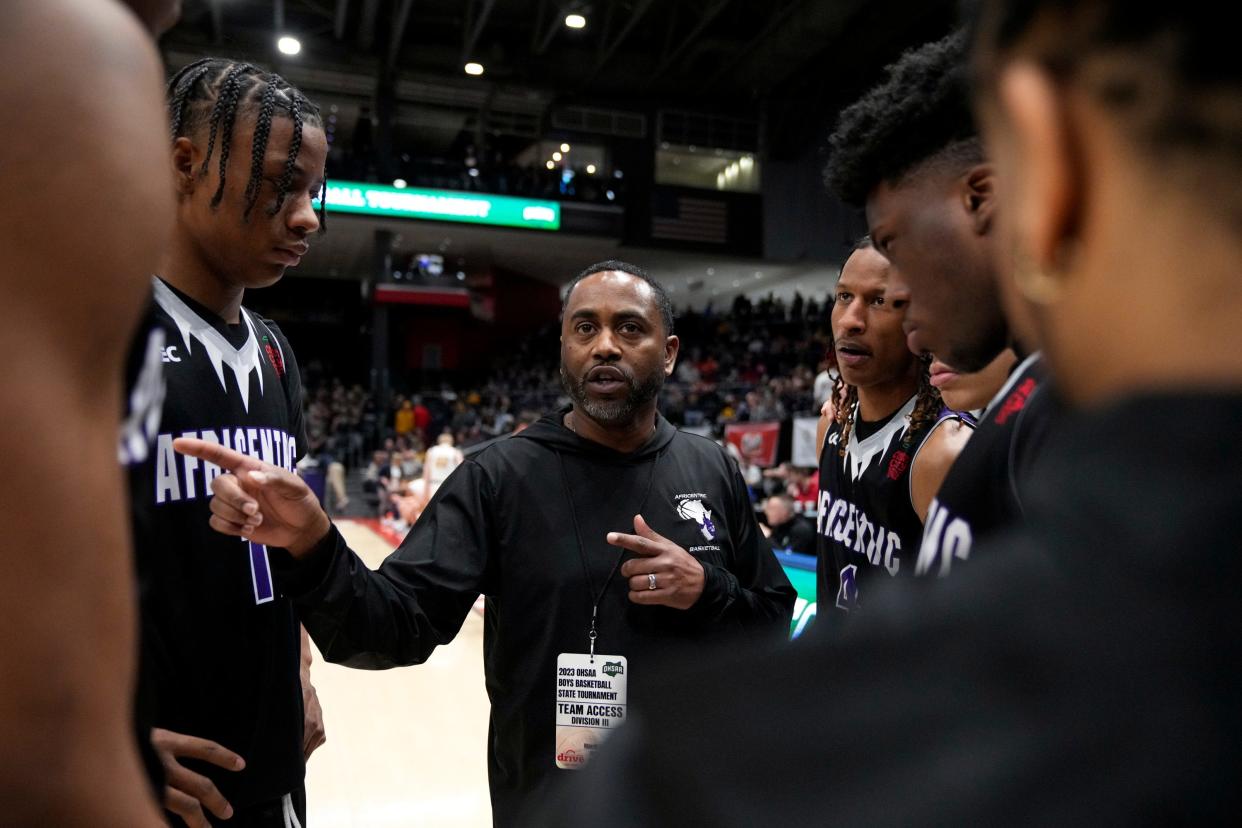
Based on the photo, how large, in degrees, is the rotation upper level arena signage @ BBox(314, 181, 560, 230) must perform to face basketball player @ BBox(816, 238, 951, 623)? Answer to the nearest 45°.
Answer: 0° — it already faces them

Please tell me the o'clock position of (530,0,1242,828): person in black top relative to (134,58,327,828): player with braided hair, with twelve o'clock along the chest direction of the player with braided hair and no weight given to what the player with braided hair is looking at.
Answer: The person in black top is roughly at 1 o'clock from the player with braided hair.

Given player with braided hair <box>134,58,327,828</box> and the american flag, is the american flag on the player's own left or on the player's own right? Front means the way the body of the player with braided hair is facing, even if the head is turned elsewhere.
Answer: on the player's own left

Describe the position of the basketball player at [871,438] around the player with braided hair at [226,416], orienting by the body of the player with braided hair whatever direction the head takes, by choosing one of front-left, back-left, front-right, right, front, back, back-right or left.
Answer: front-left

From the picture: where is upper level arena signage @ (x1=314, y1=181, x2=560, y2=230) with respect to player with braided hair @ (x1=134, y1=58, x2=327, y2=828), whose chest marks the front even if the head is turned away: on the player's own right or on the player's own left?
on the player's own left

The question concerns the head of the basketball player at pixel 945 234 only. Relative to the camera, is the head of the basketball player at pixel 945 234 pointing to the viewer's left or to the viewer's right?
to the viewer's left

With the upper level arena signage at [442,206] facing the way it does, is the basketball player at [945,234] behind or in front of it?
in front

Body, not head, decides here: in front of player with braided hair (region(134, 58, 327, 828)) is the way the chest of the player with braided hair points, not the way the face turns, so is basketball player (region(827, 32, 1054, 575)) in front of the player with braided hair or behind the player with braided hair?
in front

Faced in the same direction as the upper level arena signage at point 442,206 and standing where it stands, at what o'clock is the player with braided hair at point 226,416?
The player with braided hair is roughly at 12 o'clock from the upper level arena signage.

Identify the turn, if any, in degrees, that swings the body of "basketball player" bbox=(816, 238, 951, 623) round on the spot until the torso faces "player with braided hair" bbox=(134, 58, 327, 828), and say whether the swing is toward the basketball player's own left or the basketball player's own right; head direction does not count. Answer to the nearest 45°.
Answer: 0° — they already face them

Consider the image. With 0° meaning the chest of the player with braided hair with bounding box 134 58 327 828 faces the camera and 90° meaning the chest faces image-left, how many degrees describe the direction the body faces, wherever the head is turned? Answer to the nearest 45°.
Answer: approximately 315°
